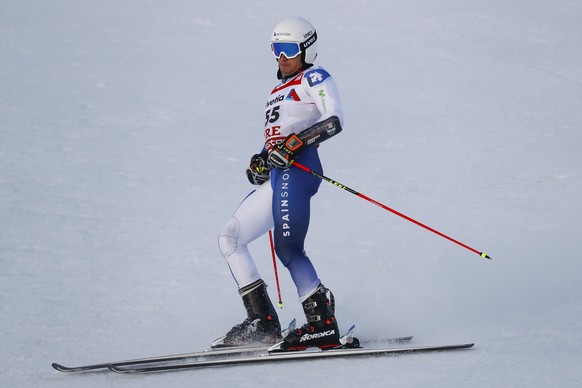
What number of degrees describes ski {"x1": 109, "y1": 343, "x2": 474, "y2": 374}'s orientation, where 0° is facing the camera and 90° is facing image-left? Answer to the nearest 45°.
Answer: approximately 90°

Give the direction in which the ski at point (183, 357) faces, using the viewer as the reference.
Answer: facing to the left of the viewer

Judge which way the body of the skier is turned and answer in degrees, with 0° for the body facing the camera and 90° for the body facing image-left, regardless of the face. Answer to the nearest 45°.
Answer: approximately 45°

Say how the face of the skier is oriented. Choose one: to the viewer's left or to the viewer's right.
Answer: to the viewer's left

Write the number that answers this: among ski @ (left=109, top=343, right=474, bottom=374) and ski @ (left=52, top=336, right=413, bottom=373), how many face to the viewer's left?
2

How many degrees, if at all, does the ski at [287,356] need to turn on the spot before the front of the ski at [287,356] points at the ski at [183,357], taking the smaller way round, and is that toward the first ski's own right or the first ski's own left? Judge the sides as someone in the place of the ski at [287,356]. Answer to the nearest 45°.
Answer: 0° — it already faces it
